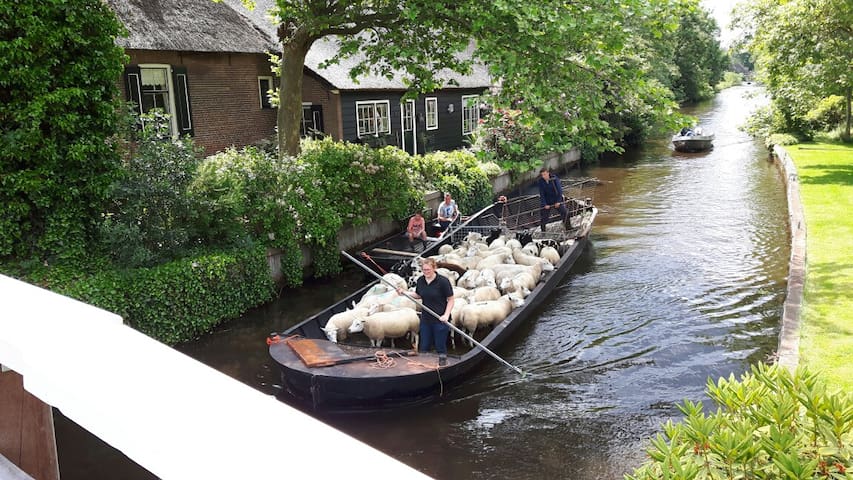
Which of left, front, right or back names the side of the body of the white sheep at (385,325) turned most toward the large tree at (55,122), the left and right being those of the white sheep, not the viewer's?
front

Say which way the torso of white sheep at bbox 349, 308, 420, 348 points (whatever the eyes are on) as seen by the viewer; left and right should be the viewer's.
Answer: facing to the left of the viewer

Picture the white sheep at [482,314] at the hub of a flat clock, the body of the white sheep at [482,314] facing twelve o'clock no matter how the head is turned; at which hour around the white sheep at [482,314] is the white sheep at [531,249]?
the white sheep at [531,249] is roughly at 11 o'clock from the white sheep at [482,314].

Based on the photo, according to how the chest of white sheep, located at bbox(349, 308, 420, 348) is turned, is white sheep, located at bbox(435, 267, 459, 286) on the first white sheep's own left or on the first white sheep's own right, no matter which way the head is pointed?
on the first white sheep's own right

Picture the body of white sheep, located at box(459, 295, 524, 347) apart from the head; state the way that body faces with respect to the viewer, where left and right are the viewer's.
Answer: facing away from the viewer and to the right of the viewer
